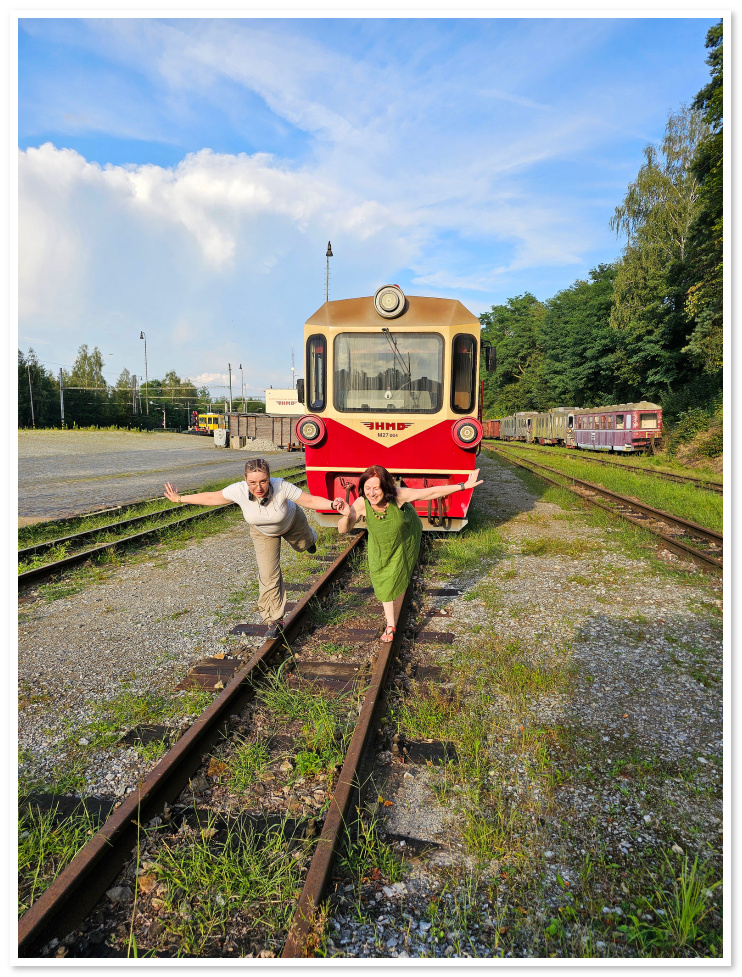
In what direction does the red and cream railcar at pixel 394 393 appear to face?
toward the camera

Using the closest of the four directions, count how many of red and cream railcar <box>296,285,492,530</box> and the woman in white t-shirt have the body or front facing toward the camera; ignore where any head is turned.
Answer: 2

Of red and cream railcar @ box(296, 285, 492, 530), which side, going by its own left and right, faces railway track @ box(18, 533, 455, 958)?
front

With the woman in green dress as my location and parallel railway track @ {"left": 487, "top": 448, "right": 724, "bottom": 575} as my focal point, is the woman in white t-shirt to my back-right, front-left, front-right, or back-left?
back-left

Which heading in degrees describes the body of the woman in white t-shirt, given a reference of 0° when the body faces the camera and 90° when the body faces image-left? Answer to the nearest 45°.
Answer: approximately 0°

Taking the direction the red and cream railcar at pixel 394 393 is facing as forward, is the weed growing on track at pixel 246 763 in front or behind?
in front

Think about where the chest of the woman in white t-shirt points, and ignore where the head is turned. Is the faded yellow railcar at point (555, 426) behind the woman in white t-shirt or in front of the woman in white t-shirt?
behind
